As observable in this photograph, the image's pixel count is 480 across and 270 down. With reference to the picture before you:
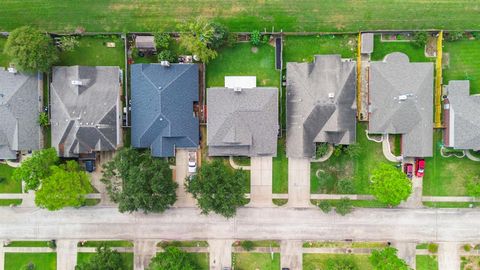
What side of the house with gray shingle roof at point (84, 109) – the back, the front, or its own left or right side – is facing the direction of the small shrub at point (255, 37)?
left

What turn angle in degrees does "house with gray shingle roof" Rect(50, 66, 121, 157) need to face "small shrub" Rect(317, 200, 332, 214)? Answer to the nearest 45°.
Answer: approximately 90° to its left

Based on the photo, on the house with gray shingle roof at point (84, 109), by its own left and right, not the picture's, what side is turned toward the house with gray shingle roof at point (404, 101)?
left

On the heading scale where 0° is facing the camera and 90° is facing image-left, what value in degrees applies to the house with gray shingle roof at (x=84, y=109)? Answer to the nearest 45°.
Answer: approximately 0°

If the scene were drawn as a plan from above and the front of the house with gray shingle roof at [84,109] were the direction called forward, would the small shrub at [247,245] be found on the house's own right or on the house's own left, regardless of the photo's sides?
on the house's own left

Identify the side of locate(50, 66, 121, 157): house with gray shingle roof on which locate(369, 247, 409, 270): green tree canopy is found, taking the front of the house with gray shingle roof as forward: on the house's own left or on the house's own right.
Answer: on the house's own left

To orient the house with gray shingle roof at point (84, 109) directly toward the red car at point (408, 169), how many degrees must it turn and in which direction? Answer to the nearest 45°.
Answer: approximately 90° to its left
